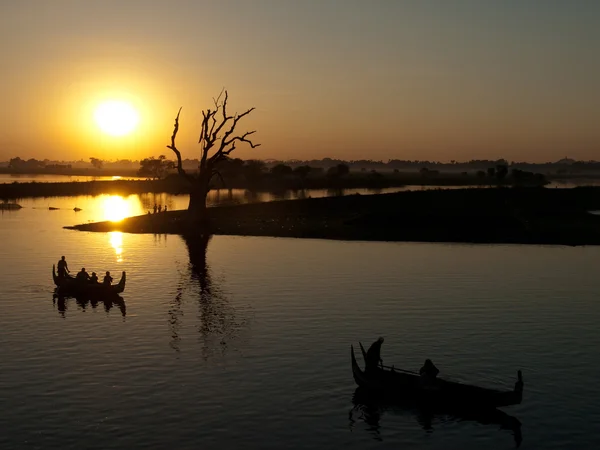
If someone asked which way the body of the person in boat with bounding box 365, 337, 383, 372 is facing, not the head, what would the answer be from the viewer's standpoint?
to the viewer's right

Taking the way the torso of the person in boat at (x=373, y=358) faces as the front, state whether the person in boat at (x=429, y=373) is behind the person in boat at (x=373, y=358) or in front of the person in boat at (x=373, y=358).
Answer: in front
